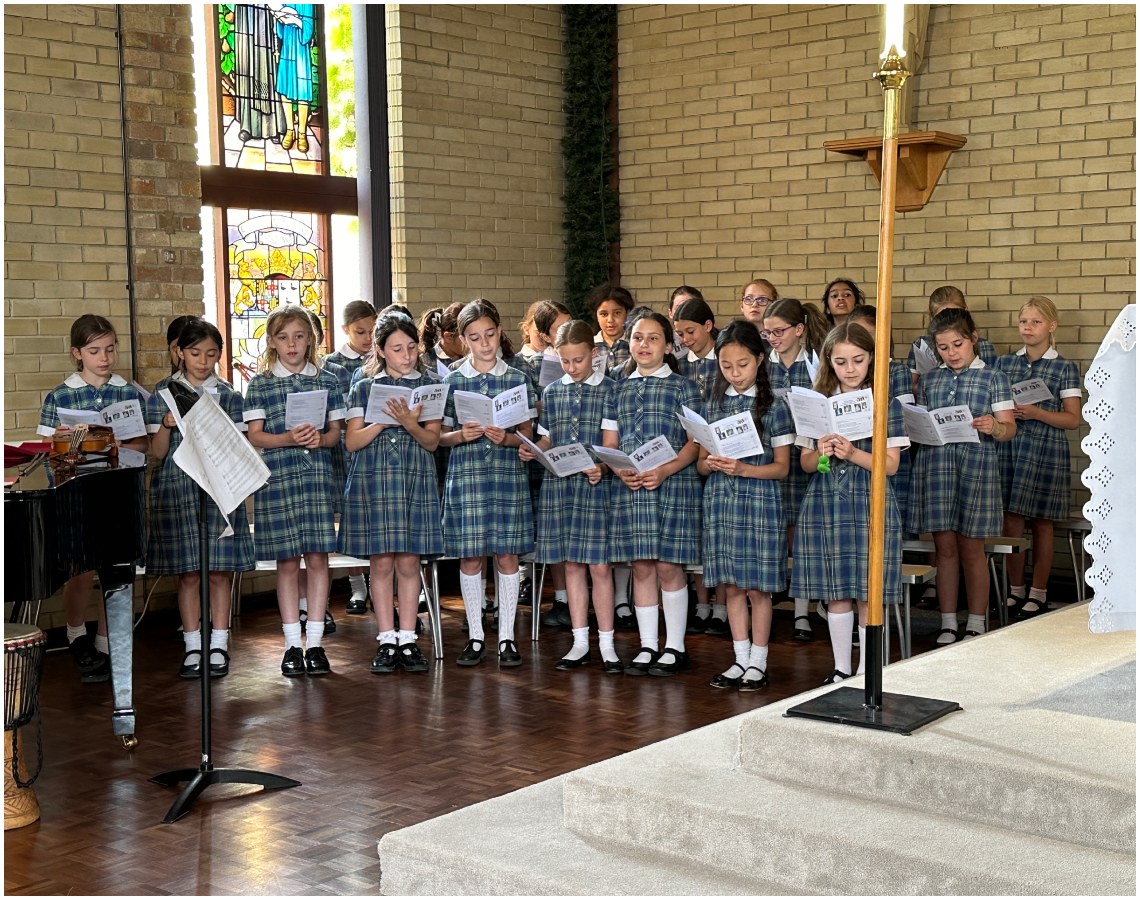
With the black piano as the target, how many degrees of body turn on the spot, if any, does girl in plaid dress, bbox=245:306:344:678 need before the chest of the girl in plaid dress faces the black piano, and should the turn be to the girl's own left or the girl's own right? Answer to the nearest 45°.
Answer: approximately 45° to the girl's own right

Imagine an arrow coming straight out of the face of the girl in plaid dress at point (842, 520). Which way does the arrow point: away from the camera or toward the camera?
toward the camera

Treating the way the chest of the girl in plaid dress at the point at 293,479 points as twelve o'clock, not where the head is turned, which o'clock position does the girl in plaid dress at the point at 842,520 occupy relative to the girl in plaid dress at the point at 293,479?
the girl in plaid dress at the point at 842,520 is roughly at 10 o'clock from the girl in plaid dress at the point at 293,479.

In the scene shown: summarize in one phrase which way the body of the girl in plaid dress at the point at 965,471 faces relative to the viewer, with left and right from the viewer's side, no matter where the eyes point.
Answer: facing the viewer and to the left of the viewer

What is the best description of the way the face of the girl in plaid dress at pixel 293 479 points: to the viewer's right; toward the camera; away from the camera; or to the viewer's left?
toward the camera

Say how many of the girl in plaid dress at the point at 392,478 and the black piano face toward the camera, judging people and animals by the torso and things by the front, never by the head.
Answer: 1

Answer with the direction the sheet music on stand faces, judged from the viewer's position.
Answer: facing the viewer and to the right of the viewer

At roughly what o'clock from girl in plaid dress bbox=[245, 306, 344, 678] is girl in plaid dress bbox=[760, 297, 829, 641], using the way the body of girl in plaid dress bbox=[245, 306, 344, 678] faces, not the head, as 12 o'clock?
girl in plaid dress bbox=[760, 297, 829, 641] is roughly at 9 o'clock from girl in plaid dress bbox=[245, 306, 344, 678].

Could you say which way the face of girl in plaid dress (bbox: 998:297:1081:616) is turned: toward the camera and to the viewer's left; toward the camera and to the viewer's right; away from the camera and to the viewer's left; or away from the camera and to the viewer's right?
toward the camera and to the viewer's left

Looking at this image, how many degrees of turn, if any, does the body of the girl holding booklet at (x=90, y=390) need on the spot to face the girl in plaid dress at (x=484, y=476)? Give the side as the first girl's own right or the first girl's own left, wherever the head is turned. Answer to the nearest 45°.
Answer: approximately 90° to the first girl's own left

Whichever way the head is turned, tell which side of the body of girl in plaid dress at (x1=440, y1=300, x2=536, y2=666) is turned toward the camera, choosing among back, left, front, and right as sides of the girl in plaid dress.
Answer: front

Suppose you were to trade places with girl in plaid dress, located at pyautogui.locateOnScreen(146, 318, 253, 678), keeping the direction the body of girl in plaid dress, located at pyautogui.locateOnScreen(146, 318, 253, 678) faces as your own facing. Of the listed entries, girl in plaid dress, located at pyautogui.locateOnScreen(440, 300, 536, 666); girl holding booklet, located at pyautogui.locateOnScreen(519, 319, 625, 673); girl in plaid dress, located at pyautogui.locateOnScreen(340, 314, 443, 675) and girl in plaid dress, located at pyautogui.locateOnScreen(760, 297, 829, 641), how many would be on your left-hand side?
4

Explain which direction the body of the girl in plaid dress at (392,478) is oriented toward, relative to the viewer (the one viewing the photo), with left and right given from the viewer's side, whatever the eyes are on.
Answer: facing the viewer

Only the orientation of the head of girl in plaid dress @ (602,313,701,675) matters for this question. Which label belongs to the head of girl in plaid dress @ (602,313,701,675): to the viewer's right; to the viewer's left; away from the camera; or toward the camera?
toward the camera

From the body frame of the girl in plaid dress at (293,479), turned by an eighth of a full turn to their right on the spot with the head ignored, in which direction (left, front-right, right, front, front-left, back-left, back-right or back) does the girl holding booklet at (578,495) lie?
back-left

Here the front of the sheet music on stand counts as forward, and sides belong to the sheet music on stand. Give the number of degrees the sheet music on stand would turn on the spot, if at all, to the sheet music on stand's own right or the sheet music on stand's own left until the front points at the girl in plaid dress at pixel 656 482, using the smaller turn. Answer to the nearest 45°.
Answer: approximately 90° to the sheet music on stand's own left

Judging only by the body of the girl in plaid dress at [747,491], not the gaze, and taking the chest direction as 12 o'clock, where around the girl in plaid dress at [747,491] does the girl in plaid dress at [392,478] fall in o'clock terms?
the girl in plaid dress at [392,478] is roughly at 2 o'clock from the girl in plaid dress at [747,491].
